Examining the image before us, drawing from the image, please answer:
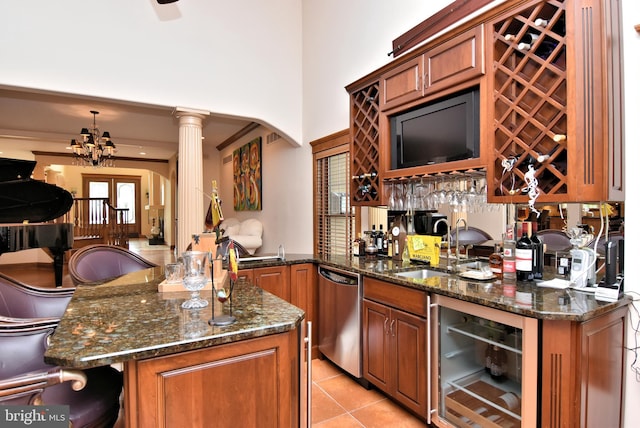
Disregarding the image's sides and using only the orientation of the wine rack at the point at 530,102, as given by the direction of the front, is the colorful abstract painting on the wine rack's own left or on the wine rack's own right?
on the wine rack's own right

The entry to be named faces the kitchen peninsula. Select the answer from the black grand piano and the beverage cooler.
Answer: the beverage cooler

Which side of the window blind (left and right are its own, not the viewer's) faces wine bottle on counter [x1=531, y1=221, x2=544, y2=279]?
left

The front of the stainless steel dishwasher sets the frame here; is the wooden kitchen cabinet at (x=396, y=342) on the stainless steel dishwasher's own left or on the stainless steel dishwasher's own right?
on the stainless steel dishwasher's own left

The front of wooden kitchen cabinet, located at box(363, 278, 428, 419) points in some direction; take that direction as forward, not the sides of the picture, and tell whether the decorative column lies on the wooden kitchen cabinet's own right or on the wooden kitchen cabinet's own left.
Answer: on the wooden kitchen cabinet's own right

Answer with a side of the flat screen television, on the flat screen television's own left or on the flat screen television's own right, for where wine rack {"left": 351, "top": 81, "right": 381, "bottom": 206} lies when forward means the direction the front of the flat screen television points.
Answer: on the flat screen television's own right

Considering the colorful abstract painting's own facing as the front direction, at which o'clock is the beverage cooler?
The beverage cooler is roughly at 10 o'clock from the colorful abstract painting.

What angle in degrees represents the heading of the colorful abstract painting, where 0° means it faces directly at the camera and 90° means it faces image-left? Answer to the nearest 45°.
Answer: approximately 45°

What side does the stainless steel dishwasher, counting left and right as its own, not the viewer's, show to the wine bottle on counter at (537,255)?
left

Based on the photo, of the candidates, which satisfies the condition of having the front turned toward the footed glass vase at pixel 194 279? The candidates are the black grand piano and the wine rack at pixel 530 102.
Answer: the wine rack
